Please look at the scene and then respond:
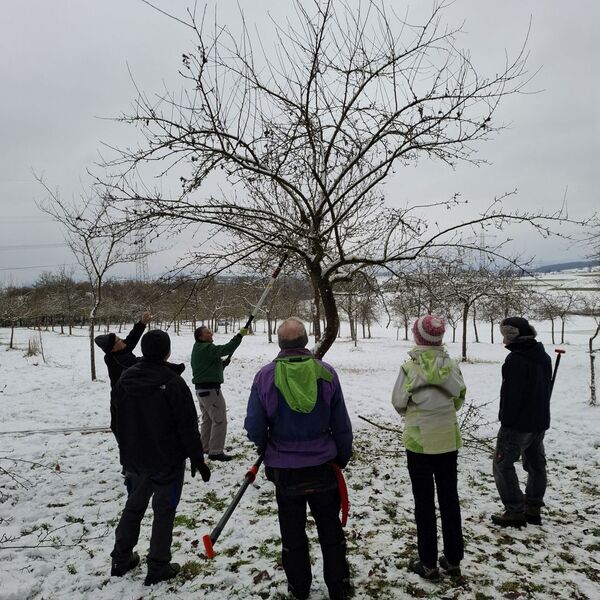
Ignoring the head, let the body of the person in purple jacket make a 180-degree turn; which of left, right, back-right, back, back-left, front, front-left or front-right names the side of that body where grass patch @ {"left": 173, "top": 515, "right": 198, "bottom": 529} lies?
back-right

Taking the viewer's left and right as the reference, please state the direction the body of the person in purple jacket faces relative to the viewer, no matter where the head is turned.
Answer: facing away from the viewer

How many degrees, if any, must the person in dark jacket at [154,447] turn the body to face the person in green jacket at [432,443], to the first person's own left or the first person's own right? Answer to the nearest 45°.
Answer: approximately 45° to the first person's own right

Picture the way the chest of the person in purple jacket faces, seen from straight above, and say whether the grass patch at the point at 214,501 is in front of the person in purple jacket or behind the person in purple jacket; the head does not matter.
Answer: in front

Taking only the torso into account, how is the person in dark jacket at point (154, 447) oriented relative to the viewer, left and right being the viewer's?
facing away from the viewer and to the right of the viewer

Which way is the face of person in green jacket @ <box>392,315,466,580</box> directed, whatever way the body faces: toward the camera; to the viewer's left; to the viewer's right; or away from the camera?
away from the camera

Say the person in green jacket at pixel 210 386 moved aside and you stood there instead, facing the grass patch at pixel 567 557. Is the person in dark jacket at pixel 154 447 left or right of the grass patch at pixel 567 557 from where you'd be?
right

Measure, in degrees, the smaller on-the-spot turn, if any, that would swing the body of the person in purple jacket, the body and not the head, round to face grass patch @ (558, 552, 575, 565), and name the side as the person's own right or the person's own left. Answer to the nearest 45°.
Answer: approximately 90° to the person's own right

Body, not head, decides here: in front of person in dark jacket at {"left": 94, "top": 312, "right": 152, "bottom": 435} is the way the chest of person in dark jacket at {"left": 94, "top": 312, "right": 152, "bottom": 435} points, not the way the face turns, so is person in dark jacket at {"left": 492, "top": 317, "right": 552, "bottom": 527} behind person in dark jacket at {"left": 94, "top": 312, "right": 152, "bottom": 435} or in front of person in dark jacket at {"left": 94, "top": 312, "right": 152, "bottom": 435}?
in front

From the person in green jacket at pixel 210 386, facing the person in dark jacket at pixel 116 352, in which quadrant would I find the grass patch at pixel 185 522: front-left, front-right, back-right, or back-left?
front-left

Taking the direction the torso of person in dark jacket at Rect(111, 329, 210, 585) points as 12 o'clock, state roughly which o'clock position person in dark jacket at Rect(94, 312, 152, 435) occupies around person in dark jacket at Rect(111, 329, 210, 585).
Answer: person in dark jacket at Rect(94, 312, 152, 435) is roughly at 10 o'clock from person in dark jacket at Rect(111, 329, 210, 585).
